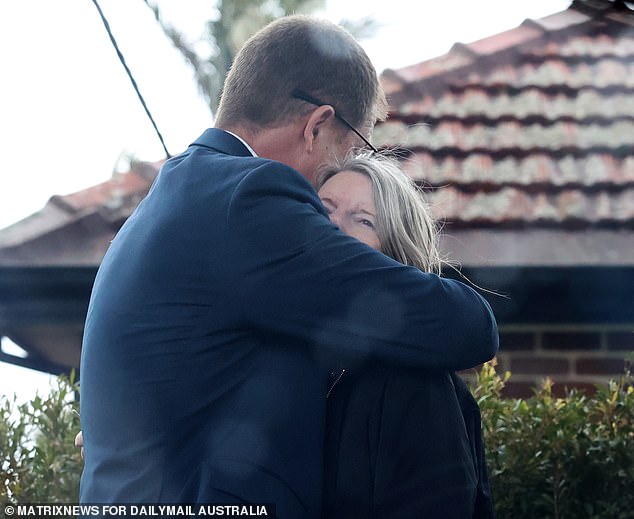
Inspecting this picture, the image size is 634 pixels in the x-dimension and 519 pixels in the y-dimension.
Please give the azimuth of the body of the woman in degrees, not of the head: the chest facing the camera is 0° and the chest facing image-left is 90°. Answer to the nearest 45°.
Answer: approximately 45°

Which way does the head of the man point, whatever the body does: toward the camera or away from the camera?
away from the camera

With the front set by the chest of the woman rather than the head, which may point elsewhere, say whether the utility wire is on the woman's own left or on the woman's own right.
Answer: on the woman's own right

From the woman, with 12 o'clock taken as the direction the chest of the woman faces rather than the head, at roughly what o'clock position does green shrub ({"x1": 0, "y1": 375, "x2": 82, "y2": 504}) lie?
The green shrub is roughly at 3 o'clock from the woman.

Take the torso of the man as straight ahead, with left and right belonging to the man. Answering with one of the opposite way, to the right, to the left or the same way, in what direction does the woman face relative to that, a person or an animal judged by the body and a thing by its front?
the opposite way

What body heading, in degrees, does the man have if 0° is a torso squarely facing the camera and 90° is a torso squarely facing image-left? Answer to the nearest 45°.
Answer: approximately 225°
